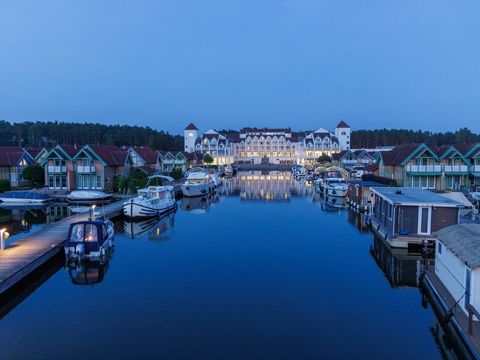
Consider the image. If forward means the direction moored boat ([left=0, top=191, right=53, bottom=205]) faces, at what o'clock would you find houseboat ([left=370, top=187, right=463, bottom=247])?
The houseboat is roughly at 2 o'clock from the moored boat.

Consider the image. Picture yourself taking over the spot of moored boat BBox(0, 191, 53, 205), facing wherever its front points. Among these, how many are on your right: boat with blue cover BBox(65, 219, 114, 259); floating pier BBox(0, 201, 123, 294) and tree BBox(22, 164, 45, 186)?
2

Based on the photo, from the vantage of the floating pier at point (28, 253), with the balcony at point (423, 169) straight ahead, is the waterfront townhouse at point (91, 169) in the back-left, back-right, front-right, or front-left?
front-left

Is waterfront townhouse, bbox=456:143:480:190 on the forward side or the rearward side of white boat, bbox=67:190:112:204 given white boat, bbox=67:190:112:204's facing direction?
on the forward side

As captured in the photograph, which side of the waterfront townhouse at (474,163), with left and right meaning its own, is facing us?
front

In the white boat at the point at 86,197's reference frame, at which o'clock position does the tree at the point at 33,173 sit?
The tree is roughly at 8 o'clock from the white boat.

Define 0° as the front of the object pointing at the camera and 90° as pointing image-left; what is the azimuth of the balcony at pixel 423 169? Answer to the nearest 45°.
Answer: approximately 0°

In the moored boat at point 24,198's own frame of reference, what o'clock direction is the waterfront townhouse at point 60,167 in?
The waterfront townhouse is roughly at 10 o'clock from the moored boat.

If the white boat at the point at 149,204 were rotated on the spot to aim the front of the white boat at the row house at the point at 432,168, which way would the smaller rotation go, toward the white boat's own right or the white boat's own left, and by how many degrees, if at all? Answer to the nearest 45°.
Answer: approximately 135° to the white boat's own left

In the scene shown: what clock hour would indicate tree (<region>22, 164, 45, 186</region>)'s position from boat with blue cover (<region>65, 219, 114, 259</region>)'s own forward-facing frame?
The tree is roughly at 10 o'clock from the boat with blue cover.

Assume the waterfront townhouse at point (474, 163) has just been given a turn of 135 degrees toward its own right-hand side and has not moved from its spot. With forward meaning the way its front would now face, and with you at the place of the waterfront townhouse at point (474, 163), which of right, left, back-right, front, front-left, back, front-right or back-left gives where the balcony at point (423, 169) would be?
left

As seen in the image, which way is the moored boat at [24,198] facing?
to the viewer's right
